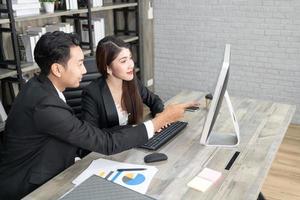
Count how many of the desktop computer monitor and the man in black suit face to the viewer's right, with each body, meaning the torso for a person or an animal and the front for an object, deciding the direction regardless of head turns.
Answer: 1

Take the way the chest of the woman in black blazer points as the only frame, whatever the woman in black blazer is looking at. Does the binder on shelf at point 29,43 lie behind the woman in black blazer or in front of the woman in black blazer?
behind

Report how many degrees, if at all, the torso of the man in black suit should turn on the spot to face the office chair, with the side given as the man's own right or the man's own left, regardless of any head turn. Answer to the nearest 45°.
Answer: approximately 90° to the man's own left

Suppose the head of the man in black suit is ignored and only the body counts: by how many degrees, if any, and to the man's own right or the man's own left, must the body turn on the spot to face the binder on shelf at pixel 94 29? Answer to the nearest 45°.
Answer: approximately 90° to the man's own left

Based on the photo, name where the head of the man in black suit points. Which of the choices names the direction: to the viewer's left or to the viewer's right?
to the viewer's right

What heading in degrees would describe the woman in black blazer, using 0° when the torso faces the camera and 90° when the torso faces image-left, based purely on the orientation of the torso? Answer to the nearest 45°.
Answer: approximately 315°

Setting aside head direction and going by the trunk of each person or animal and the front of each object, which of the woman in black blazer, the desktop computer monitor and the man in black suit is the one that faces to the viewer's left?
the desktop computer monitor

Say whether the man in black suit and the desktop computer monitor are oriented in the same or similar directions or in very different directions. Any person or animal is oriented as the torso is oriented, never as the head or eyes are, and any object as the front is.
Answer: very different directions

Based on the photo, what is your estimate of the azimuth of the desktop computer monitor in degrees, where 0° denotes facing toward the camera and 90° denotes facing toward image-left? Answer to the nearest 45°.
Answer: approximately 90°

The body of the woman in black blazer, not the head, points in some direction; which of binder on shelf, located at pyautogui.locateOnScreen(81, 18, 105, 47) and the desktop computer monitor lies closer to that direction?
the desktop computer monitor

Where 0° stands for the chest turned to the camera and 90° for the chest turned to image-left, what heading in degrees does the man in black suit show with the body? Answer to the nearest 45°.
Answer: approximately 270°
